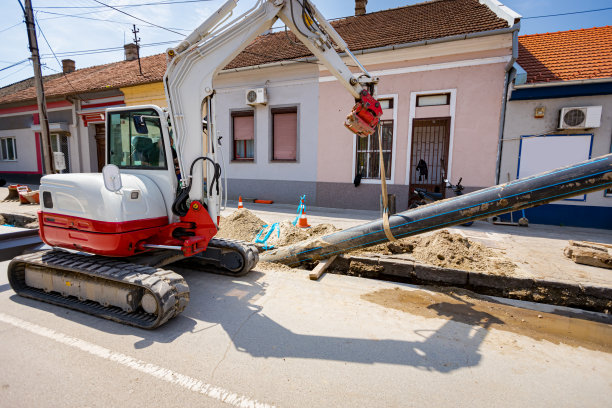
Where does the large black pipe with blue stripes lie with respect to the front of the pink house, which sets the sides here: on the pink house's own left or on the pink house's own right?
on the pink house's own left

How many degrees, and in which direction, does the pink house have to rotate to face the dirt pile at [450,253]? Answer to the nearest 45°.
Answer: approximately 45° to its left

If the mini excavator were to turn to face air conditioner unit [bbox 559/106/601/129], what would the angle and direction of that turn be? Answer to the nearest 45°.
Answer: approximately 45° to its left

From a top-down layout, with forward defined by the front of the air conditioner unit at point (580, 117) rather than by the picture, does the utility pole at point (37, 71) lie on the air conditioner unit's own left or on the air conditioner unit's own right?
on the air conditioner unit's own right

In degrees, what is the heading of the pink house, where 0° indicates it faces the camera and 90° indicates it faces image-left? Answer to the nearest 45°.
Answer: approximately 45°

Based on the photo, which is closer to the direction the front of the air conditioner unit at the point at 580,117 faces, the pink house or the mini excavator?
the mini excavator

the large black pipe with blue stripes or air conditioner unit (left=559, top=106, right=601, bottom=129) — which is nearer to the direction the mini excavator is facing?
the large black pipe with blue stripes

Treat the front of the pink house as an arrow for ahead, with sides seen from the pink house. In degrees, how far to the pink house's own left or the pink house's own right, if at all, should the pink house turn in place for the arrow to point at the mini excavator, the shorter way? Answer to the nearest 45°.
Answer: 0° — it already faces it
